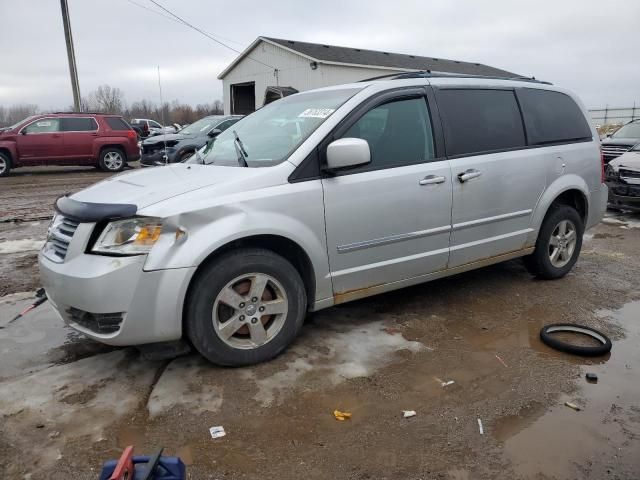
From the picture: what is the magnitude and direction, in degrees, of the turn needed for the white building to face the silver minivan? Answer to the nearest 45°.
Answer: approximately 45° to its left

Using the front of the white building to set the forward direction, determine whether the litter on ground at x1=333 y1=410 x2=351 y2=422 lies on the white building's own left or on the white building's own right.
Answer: on the white building's own left

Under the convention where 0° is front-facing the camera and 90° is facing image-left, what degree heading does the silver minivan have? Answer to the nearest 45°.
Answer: approximately 45°

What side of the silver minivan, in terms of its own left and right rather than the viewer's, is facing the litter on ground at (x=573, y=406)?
left

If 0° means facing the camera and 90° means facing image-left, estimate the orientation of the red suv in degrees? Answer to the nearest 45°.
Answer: approximately 90°

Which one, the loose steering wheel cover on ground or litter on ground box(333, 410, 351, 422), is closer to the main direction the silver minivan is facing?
the litter on ground
